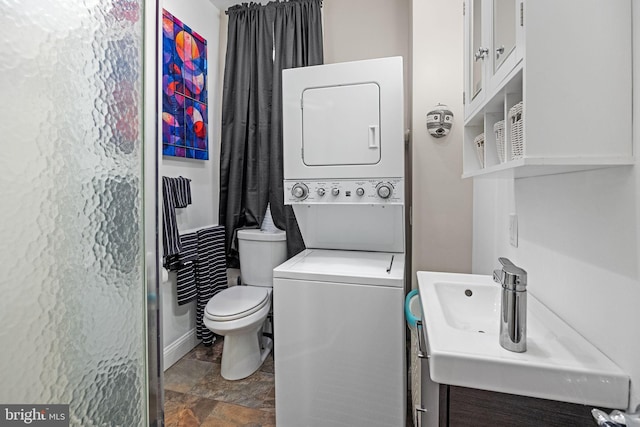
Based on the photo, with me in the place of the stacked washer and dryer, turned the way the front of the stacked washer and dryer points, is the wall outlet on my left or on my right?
on my left

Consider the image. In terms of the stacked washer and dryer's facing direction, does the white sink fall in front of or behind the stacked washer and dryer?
in front

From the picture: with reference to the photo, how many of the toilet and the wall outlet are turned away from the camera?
0

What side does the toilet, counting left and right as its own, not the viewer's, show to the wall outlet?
left

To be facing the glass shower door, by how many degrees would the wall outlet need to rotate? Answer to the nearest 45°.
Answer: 0° — it already faces it

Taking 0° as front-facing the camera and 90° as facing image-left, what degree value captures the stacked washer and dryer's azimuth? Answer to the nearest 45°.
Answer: approximately 0°

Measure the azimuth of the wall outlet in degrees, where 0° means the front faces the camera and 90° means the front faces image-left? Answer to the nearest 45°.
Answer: approximately 45°

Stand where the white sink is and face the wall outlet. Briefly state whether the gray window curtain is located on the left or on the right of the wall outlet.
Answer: left

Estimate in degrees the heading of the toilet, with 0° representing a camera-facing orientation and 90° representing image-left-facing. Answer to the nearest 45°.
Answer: approximately 45°

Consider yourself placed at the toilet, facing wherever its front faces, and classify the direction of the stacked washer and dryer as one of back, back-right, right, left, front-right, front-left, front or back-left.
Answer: left

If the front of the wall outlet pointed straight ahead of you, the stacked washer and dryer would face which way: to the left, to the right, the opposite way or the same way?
to the left

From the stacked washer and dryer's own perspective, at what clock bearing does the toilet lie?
The toilet is roughly at 4 o'clock from the stacked washer and dryer.

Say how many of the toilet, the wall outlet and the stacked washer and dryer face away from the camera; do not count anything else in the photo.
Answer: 0

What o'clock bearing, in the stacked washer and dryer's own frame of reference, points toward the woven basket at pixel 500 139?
The woven basket is roughly at 11 o'clock from the stacked washer and dryer.
